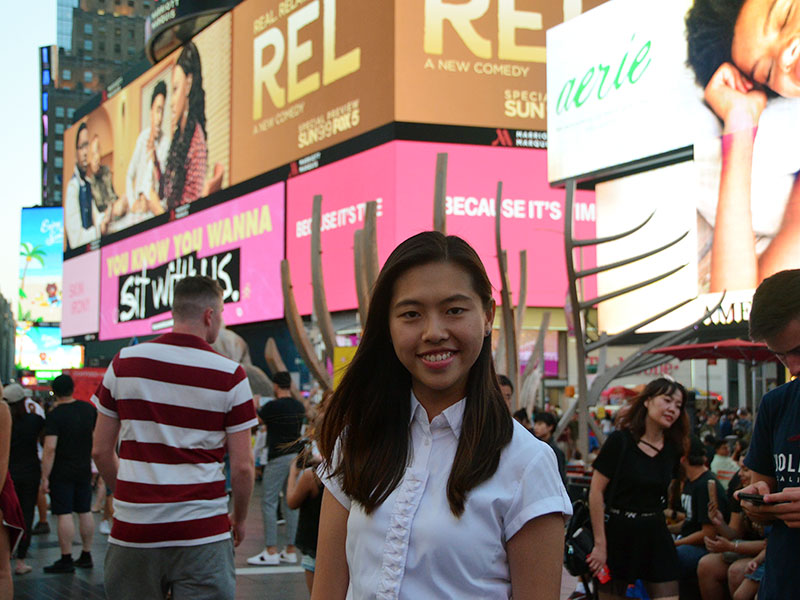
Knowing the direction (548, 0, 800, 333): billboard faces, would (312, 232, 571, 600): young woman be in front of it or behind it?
in front

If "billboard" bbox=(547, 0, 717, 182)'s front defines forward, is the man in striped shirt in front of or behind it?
in front

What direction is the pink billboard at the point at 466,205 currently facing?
toward the camera

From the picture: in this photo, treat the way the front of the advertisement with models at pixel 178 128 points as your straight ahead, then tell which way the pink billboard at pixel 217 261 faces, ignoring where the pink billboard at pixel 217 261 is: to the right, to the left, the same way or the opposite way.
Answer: the same way

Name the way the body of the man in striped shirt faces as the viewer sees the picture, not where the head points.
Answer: away from the camera

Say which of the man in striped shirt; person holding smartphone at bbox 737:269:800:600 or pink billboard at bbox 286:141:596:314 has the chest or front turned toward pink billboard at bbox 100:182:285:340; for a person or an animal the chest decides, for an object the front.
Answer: the man in striped shirt

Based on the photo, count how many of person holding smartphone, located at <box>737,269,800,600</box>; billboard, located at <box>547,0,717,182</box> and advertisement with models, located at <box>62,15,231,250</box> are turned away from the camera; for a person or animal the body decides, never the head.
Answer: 0

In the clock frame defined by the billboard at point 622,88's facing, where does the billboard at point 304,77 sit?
the billboard at point 304,77 is roughly at 3 o'clock from the billboard at point 622,88.

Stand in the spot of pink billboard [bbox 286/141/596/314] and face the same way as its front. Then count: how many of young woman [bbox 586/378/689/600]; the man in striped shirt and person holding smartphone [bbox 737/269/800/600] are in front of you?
3

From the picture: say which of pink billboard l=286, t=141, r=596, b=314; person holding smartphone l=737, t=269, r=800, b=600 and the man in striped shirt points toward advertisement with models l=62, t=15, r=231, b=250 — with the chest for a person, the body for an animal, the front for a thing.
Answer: the man in striped shirt

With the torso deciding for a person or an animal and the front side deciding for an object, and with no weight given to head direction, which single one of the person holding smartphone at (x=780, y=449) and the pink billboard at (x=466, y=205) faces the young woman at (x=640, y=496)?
the pink billboard

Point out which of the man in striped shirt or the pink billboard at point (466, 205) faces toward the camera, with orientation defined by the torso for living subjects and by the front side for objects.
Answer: the pink billboard

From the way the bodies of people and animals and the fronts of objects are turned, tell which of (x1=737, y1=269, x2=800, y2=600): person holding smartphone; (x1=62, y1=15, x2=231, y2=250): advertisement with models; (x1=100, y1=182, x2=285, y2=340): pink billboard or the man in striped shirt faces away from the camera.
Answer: the man in striped shirt

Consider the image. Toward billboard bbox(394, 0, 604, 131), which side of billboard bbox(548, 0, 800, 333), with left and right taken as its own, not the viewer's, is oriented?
right

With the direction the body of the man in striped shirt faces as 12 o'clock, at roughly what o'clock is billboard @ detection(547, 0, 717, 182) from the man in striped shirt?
The billboard is roughly at 1 o'clock from the man in striped shirt.

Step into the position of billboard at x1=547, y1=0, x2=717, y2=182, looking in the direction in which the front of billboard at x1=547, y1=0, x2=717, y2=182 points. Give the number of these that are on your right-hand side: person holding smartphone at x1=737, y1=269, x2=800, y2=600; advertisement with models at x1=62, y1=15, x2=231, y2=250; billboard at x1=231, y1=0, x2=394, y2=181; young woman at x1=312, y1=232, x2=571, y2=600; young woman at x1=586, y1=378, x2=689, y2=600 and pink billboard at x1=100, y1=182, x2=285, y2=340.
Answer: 3

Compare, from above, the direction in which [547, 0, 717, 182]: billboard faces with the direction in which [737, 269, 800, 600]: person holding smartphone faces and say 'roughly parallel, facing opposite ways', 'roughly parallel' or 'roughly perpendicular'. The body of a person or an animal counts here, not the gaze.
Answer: roughly parallel

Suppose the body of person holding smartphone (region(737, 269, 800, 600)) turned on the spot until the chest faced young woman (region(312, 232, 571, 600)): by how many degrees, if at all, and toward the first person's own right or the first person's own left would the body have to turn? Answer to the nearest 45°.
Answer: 0° — they already face them

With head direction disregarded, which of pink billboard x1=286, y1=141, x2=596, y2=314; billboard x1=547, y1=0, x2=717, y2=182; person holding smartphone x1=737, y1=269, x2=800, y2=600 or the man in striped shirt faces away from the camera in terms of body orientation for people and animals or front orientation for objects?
the man in striped shirt

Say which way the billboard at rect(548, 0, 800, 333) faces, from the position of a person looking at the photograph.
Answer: facing the viewer and to the left of the viewer
